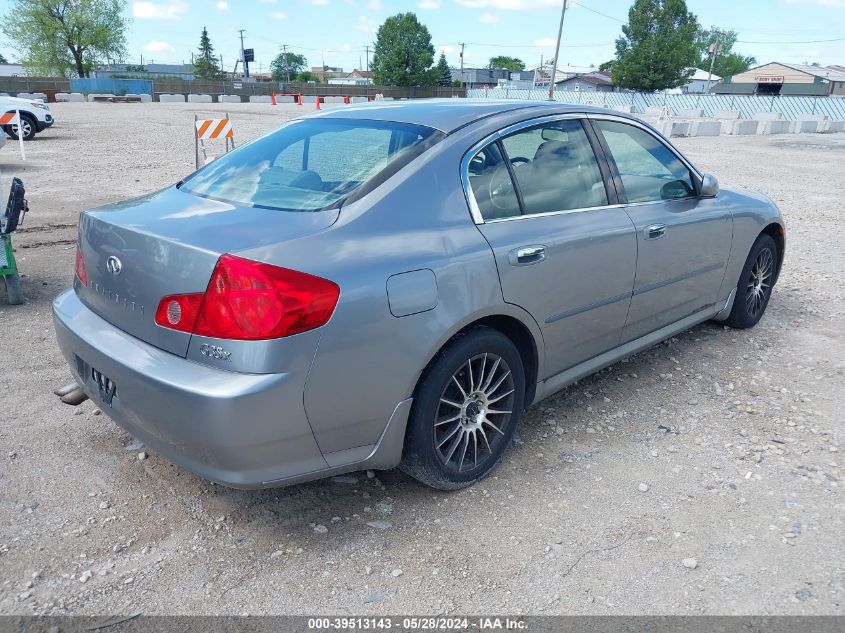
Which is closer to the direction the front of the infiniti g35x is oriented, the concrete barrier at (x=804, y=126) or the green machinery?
the concrete barrier

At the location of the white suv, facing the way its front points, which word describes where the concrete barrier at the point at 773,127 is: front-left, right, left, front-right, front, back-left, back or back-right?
front-left

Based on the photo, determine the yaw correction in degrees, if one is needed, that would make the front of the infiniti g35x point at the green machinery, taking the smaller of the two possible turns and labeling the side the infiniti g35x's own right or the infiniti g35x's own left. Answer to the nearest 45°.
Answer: approximately 90° to the infiniti g35x's own left

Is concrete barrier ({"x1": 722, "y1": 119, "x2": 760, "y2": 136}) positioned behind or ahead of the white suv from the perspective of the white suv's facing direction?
ahead

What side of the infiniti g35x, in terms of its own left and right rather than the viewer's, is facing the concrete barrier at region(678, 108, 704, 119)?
front

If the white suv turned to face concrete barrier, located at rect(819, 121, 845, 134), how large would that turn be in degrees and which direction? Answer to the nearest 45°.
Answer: approximately 45° to its left

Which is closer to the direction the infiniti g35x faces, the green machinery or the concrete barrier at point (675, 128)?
the concrete barrier

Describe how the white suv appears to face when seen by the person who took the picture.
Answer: facing the viewer and to the right of the viewer

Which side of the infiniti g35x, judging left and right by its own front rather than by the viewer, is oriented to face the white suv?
left

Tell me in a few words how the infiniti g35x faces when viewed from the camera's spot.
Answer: facing away from the viewer and to the right of the viewer
